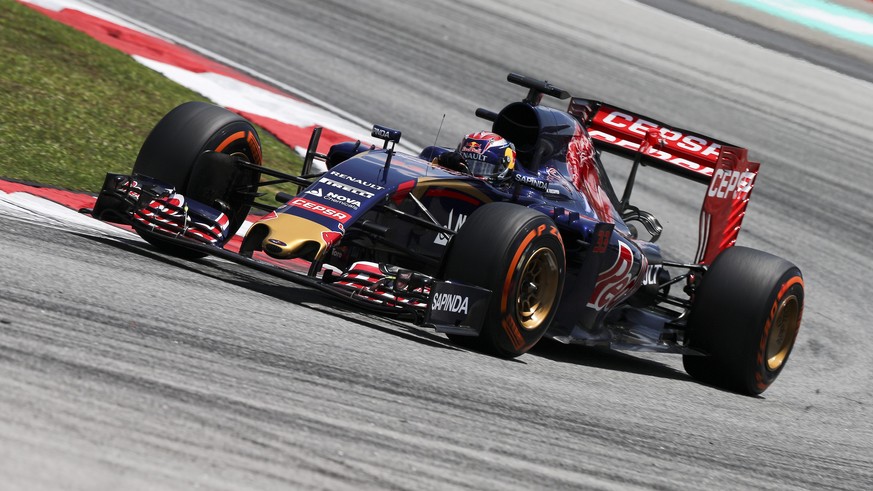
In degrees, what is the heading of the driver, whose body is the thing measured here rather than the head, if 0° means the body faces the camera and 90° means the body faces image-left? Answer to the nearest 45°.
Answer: approximately 45°

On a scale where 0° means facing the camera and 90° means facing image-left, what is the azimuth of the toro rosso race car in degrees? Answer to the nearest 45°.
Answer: approximately 45°
